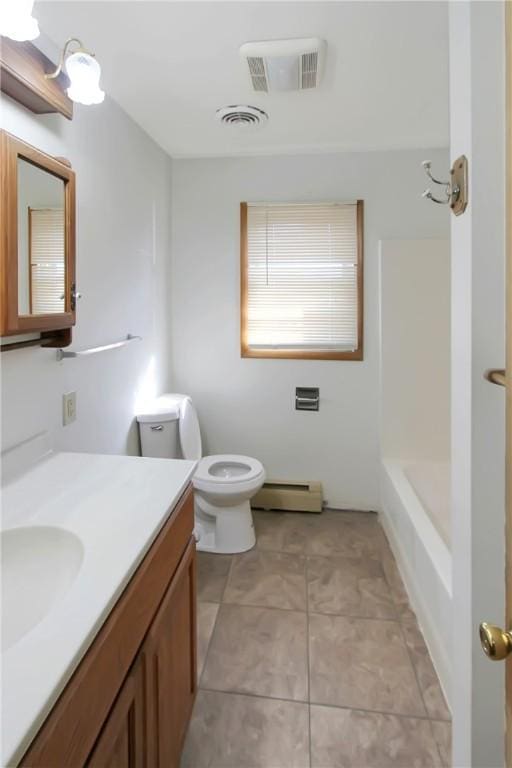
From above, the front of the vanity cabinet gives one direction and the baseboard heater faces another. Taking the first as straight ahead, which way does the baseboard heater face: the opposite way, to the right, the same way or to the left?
to the right

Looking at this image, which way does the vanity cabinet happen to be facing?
to the viewer's right

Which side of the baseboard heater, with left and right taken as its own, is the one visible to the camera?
front

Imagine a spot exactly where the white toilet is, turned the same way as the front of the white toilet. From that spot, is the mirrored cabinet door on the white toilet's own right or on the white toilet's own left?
on the white toilet's own right

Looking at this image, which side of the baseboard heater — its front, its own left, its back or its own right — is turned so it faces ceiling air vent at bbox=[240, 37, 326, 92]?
front

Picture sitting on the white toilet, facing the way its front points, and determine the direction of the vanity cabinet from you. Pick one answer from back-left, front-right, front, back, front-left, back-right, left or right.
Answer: right

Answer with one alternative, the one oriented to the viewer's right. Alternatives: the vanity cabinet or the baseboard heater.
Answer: the vanity cabinet
